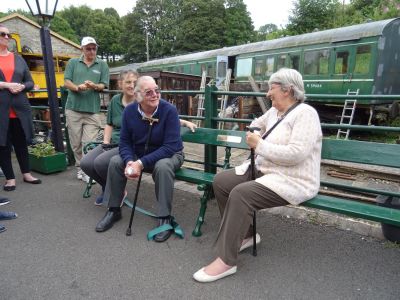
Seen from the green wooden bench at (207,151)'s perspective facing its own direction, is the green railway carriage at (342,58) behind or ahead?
behind

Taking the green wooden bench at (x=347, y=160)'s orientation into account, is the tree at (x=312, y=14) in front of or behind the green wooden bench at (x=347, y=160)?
behind

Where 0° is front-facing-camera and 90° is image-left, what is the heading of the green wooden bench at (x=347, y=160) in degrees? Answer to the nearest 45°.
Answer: approximately 45°

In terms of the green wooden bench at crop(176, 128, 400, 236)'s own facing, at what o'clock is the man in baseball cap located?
The man in baseball cap is roughly at 2 o'clock from the green wooden bench.

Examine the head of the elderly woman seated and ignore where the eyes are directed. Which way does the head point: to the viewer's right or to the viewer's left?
to the viewer's left

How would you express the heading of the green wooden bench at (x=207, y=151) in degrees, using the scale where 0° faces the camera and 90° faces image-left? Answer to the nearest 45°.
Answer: approximately 45°

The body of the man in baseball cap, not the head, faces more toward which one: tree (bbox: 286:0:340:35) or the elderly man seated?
the elderly man seated
